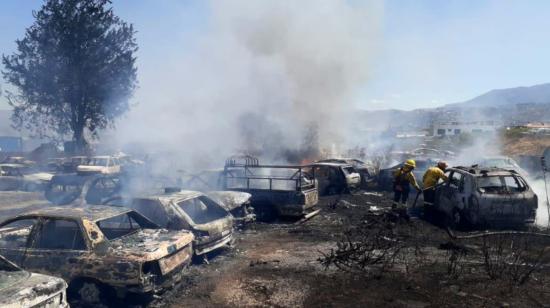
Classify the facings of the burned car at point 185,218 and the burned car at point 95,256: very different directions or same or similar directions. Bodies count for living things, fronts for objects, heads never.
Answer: same or similar directions
